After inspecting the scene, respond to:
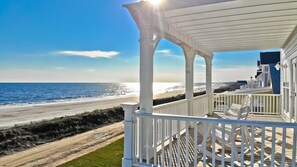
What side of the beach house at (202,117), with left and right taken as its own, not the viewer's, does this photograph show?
left
